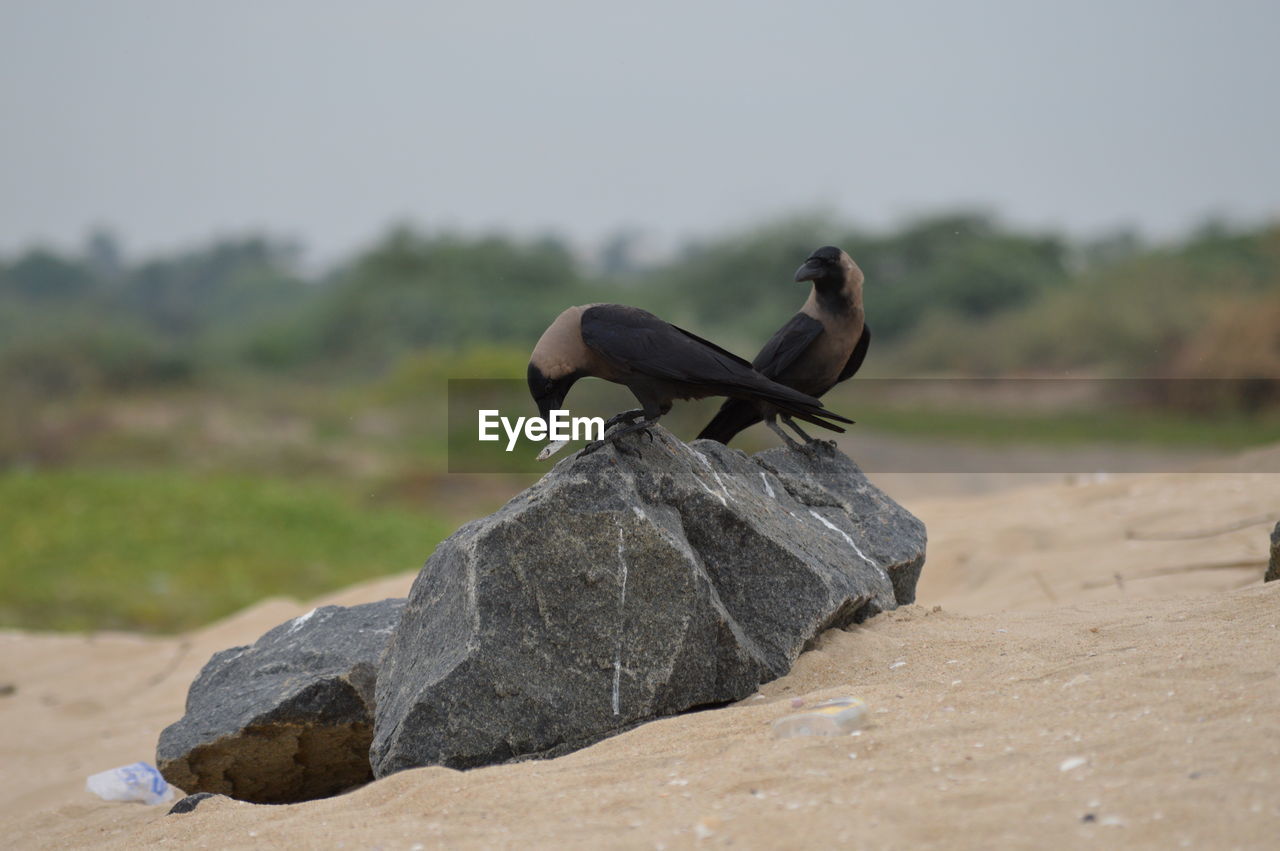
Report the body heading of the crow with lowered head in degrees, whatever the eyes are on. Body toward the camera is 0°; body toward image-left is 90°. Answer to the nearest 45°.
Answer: approximately 90°

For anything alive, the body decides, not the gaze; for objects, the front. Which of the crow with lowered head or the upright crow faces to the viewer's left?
the crow with lowered head

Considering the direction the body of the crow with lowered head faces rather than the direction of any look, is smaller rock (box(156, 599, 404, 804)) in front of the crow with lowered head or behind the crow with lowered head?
in front

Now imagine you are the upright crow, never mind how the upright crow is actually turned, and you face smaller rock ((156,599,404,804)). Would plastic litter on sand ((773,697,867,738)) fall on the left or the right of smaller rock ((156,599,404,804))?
left

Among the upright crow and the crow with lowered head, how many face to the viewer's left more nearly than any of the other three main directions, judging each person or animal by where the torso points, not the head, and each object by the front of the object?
1

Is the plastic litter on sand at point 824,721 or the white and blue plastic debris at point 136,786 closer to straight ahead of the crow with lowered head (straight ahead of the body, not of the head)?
the white and blue plastic debris

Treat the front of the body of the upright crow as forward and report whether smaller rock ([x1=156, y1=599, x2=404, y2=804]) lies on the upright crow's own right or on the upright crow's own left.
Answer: on the upright crow's own right

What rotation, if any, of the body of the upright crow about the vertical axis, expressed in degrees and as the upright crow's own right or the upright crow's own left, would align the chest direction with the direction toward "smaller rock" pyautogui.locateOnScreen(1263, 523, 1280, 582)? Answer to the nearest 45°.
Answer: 0° — it already faces it

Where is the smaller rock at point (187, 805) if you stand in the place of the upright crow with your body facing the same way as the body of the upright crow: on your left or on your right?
on your right

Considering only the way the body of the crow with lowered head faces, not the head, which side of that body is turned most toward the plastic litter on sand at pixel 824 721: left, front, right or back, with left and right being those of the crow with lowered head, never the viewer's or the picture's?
left

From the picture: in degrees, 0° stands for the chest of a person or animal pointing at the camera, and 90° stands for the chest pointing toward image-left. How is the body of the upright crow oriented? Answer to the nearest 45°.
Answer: approximately 315°

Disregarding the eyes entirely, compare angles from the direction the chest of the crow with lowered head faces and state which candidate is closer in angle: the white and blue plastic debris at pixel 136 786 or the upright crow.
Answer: the white and blue plastic debris

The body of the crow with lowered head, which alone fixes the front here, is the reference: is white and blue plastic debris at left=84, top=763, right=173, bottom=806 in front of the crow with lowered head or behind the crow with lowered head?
in front

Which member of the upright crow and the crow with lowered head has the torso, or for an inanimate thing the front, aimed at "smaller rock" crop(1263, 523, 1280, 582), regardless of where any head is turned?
the upright crow
